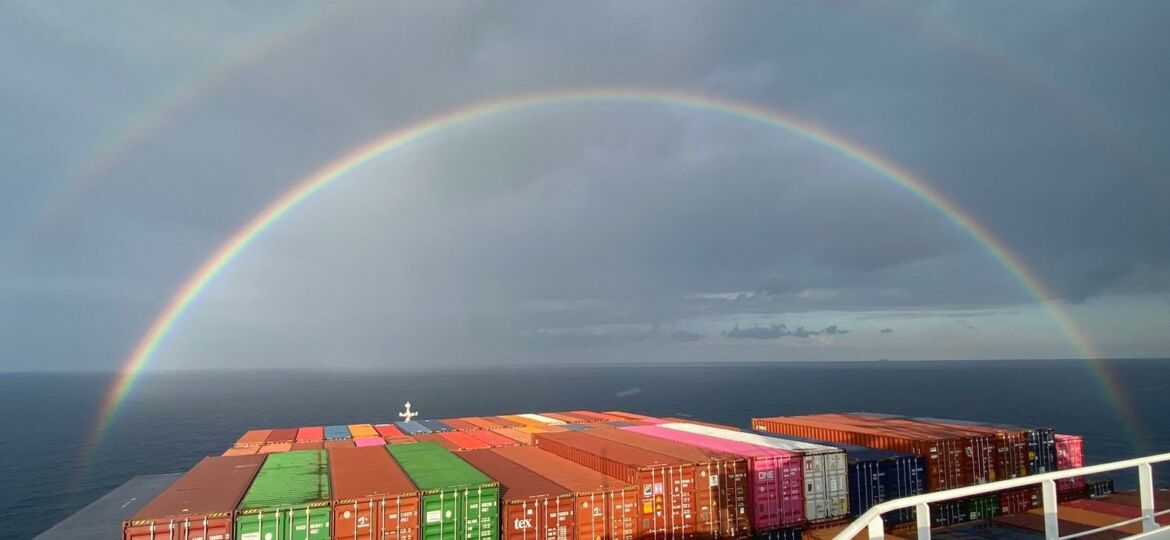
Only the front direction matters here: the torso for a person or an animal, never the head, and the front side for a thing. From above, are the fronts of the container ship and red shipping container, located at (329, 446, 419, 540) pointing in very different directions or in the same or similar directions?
very different directions

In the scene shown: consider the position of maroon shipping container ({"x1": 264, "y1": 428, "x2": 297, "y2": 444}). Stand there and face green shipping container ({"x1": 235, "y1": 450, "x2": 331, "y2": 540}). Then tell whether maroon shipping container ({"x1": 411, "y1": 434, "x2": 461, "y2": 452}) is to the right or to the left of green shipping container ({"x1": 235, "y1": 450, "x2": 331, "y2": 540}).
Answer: left

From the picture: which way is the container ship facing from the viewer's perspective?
away from the camera

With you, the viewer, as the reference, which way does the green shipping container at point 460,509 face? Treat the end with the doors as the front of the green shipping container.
facing the viewer

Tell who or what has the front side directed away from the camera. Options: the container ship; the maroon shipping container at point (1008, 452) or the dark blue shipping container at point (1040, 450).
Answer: the container ship

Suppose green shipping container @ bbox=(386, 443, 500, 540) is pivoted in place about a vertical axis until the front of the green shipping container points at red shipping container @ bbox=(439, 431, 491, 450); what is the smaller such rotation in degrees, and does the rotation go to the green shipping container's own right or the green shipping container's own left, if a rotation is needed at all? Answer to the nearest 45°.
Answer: approximately 180°

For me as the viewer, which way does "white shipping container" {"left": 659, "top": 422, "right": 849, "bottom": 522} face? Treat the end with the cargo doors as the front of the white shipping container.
facing the viewer and to the right of the viewer

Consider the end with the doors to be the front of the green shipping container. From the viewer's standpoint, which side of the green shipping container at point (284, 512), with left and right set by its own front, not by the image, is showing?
front

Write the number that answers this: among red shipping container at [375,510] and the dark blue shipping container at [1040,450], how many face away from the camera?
0

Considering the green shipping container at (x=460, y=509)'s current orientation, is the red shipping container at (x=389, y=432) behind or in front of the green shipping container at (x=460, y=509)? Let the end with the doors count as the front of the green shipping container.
behind

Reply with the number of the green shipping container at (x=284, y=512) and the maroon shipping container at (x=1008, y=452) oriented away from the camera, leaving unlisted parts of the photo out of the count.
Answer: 0

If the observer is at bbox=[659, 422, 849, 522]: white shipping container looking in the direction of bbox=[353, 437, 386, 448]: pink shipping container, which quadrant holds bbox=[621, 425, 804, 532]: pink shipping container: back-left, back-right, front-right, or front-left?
front-left

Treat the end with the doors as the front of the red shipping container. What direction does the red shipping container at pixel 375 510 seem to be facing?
toward the camera

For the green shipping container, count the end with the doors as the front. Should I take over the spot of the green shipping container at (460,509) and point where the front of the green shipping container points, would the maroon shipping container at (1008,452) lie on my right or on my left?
on my left

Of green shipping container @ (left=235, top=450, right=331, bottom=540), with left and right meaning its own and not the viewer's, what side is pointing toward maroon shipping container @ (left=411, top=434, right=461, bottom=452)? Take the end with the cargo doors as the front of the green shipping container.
back

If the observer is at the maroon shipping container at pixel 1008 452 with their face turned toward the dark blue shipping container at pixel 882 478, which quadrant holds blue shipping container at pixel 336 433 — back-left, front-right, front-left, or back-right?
front-right

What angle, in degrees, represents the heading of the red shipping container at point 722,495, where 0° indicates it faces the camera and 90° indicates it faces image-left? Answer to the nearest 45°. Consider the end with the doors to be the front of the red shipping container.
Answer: approximately 315°
